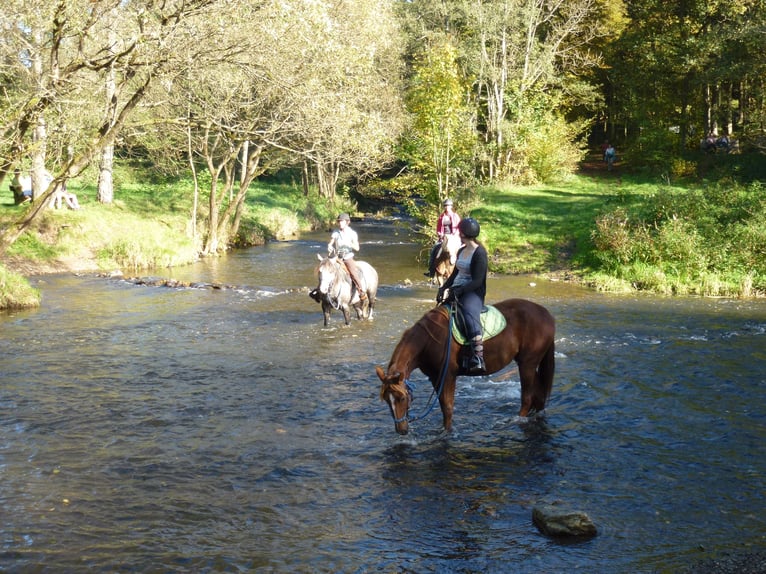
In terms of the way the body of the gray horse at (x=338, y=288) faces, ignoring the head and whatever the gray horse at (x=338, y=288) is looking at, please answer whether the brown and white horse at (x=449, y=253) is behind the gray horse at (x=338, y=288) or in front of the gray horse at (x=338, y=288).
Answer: behind

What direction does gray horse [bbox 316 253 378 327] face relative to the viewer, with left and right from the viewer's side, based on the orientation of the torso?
facing the viewer and to the left of the viewer

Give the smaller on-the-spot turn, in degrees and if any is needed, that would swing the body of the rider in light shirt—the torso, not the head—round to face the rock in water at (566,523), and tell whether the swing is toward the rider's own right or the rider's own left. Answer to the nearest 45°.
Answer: approximately 45° to the rider's own left

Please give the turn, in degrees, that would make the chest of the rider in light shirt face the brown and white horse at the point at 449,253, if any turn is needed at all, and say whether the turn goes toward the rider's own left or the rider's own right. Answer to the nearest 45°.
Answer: approximately 135° to the rider's own left

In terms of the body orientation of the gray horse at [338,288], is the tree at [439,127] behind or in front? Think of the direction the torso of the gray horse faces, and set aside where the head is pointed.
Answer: behind

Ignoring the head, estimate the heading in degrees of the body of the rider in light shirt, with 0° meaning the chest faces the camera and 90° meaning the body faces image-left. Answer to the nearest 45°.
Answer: approximately 45°

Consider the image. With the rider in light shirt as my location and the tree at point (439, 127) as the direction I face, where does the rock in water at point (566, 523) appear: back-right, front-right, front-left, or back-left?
back-right

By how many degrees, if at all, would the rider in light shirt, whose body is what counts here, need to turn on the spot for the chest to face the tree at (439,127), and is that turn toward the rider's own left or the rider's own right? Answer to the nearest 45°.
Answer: approximately 135° to the rider's own right

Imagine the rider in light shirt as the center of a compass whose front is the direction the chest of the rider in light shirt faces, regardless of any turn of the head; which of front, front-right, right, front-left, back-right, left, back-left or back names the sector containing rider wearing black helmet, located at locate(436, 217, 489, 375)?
front-left

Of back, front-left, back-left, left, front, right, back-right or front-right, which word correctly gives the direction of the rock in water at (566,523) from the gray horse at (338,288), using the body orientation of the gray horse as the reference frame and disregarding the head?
front-left
